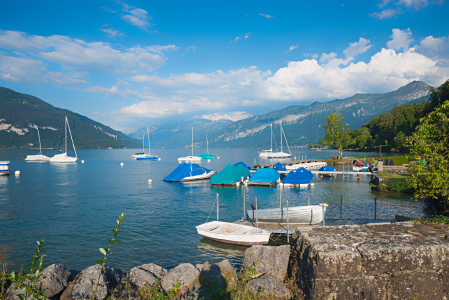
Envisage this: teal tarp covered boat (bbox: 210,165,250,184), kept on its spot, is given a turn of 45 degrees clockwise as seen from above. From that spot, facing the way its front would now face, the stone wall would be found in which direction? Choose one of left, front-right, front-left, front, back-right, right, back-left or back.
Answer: back

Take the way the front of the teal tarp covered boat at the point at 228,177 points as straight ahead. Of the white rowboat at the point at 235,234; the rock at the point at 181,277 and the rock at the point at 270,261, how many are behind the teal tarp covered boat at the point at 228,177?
0

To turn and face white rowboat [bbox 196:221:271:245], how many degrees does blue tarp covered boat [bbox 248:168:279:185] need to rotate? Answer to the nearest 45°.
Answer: approximately 45° to its left

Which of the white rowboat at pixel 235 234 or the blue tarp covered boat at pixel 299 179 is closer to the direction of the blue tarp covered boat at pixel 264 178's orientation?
the white rowboat

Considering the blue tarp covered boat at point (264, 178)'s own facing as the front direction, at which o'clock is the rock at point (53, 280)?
The rock is roughly at 11 o'clock from the blue tarp covered boat.

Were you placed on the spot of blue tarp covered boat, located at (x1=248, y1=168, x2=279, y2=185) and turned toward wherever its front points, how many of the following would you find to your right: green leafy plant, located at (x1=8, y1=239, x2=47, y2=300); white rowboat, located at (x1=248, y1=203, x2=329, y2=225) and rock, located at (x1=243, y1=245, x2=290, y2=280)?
0

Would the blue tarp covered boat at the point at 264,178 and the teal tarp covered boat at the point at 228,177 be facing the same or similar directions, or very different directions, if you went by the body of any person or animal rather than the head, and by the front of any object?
same or similar directions

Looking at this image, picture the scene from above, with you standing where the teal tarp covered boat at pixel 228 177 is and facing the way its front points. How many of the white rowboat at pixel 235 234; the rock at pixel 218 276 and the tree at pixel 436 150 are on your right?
0

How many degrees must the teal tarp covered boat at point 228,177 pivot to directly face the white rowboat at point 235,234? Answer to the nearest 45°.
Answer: approximately 45° to its left

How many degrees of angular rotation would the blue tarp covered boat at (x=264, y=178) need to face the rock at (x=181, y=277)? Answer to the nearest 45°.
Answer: approximately 45° to its left

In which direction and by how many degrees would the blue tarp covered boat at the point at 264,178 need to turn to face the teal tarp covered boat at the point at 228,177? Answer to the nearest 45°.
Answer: approximately 45° to its right

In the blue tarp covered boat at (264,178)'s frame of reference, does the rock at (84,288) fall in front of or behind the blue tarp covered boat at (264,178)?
in front
